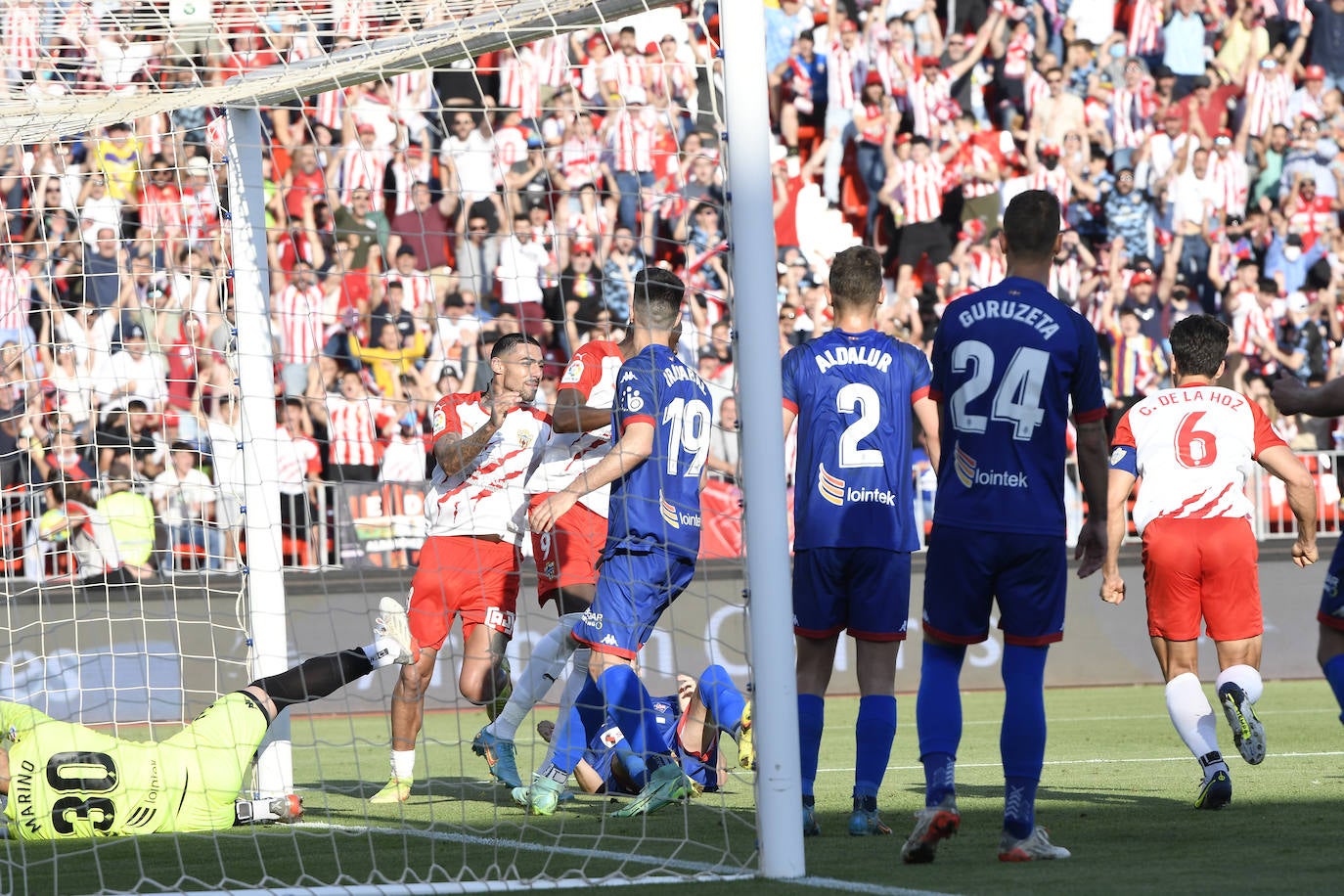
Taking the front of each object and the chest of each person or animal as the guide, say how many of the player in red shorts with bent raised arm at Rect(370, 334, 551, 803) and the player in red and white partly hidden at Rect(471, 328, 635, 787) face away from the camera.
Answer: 0

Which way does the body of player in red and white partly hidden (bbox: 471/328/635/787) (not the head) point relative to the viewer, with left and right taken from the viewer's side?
facing the viewer and to the right of the viewer

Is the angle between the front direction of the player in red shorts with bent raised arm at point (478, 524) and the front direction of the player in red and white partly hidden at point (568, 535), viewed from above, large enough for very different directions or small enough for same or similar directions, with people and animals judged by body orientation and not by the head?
same or similar directions

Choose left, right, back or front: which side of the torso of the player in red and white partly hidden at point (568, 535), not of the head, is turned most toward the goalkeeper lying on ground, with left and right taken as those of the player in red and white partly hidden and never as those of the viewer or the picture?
right

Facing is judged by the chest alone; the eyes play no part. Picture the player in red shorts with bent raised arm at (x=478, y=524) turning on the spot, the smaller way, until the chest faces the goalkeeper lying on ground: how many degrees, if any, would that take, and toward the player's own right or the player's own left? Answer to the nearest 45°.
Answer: approximately 90° to the player's own right
